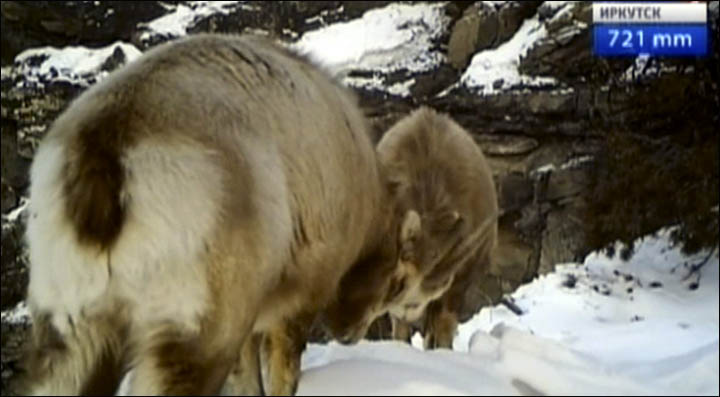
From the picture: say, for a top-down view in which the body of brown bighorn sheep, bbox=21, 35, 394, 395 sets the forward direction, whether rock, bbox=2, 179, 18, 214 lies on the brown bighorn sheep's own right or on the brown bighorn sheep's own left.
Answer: on the brown bighorn sheep's own left

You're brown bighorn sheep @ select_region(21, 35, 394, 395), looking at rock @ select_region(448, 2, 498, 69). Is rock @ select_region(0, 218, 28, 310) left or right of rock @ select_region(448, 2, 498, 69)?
left

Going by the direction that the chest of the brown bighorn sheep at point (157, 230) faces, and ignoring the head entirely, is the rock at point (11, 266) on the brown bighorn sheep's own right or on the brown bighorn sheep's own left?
on the brown bighorn sheep's own left

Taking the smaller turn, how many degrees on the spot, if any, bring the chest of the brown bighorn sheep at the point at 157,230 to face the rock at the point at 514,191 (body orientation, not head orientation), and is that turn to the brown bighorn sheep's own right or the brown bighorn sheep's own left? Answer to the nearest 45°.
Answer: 0° — it already faces it

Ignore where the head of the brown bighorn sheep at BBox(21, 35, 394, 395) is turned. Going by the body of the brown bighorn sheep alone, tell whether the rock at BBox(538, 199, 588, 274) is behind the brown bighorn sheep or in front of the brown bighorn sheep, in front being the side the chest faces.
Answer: in front

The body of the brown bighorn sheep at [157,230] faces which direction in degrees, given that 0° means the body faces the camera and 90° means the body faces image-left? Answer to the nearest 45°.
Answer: approximately 225°

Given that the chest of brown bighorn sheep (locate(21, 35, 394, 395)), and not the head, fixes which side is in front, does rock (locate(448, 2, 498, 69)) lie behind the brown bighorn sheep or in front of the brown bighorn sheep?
in front
